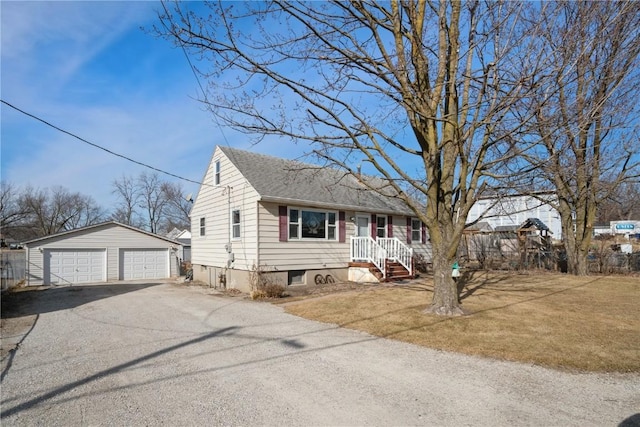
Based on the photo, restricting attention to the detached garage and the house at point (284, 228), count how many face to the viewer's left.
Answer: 0

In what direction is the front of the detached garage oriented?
toward the camera

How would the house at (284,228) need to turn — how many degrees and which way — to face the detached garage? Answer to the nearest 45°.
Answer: approximately 180°

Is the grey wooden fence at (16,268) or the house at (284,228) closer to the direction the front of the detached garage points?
the house

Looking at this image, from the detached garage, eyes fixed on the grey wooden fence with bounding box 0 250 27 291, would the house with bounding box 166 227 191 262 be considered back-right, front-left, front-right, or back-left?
back-right

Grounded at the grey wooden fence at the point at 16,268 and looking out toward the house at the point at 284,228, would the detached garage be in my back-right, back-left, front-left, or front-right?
front-left

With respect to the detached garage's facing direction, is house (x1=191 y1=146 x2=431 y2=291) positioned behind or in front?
in front

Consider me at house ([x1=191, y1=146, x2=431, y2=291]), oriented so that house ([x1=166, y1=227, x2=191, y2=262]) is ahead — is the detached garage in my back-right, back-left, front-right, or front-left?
front-left

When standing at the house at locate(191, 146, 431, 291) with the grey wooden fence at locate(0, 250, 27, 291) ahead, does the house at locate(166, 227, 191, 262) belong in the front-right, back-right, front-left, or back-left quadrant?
front-right
